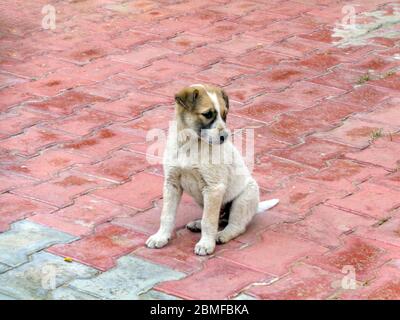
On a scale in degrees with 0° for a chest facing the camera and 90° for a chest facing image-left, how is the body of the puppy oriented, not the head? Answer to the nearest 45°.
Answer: approximately 45°

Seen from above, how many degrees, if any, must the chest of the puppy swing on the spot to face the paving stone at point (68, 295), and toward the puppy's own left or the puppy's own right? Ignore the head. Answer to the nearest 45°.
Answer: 0° — it already faces it

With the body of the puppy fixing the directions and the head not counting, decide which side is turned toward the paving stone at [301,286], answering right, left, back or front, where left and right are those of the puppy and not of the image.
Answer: left

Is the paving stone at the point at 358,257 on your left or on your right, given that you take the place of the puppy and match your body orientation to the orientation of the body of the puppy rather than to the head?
on your left

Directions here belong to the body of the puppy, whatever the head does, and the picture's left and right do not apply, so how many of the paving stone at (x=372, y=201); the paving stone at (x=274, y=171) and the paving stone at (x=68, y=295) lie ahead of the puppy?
1

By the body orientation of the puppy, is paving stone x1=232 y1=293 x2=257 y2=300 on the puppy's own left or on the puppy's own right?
on the puppy's own left

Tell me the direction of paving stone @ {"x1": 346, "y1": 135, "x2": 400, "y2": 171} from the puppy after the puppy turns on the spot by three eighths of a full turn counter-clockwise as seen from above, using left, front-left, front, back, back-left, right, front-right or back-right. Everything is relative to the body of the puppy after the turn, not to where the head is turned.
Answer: front-left

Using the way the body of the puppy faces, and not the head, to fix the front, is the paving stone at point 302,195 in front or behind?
behind
